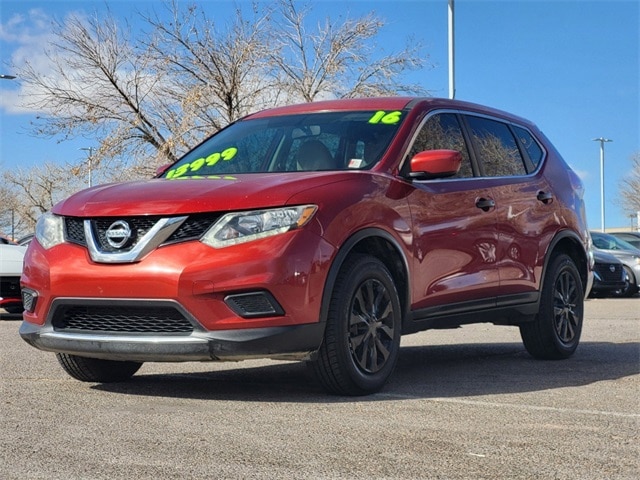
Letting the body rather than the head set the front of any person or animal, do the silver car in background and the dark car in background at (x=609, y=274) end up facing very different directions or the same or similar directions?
same or similar directions

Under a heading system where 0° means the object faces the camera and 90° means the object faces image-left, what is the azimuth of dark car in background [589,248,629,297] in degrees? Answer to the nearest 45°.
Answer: approximately 315°

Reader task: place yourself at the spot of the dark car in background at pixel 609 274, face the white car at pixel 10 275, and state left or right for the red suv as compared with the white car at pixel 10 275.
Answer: left

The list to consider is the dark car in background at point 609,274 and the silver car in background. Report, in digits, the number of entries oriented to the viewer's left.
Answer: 0

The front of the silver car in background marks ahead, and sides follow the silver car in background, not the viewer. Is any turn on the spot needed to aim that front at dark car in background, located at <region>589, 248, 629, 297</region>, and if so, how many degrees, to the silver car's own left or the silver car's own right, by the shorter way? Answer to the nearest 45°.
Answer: approximately 45° to the silver car's own right

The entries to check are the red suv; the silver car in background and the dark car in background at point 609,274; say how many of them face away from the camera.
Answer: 0

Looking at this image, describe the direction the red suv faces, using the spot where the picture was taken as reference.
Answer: facing the viewer and to the left of the viewer

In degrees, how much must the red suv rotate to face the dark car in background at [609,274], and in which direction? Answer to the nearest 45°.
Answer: approximately 180°

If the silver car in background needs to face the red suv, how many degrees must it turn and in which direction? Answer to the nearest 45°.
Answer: approximately 45° to its right

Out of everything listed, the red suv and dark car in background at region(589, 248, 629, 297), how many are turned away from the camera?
0

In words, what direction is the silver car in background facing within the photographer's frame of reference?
facing the viewer and to the right of the viewer
